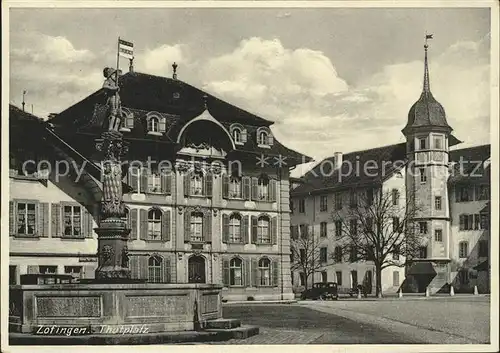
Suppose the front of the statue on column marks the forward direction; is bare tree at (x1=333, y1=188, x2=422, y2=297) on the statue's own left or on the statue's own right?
on the statue's own left
